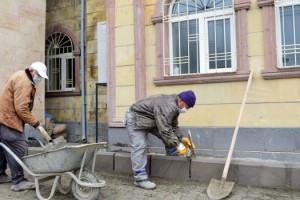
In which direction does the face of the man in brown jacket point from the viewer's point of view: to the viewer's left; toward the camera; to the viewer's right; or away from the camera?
to the viewer's right

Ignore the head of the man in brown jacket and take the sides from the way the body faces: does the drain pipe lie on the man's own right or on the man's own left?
on the man's own left

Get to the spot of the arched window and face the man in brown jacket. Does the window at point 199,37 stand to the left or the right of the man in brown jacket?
left

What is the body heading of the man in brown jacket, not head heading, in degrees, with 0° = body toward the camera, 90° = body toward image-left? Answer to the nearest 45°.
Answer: approximately 270°

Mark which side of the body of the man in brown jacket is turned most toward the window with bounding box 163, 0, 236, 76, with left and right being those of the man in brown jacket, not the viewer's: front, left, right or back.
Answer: front

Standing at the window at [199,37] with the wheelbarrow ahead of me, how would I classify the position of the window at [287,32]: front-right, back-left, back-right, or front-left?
back-left

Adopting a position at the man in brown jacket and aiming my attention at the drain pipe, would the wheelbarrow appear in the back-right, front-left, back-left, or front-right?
back-right

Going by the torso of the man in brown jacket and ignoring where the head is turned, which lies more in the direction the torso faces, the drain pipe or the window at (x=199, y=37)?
the window

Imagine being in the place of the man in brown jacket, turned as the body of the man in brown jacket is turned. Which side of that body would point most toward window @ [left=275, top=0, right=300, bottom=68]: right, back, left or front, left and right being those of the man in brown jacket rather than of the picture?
front

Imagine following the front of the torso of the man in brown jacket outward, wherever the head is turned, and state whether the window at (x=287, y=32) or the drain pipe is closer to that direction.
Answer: the window

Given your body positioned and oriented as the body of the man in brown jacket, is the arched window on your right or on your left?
on your left

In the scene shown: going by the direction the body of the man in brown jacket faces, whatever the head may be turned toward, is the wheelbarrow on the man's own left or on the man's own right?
on the man's own right
